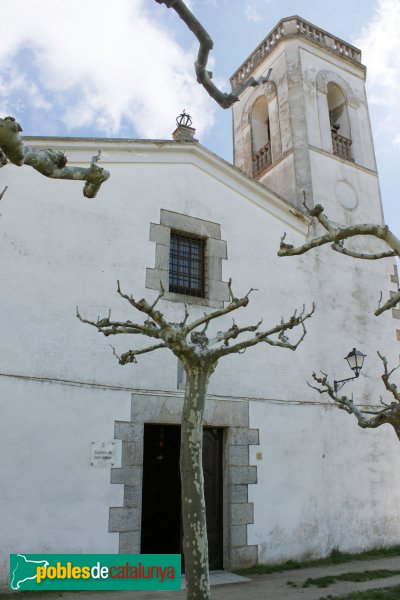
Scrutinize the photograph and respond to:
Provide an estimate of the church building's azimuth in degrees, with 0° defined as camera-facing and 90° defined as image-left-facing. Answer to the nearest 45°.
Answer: approximately 315°

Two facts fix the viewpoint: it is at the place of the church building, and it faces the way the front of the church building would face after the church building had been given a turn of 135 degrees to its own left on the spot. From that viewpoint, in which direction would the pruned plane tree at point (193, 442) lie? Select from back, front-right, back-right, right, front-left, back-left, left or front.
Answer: back
